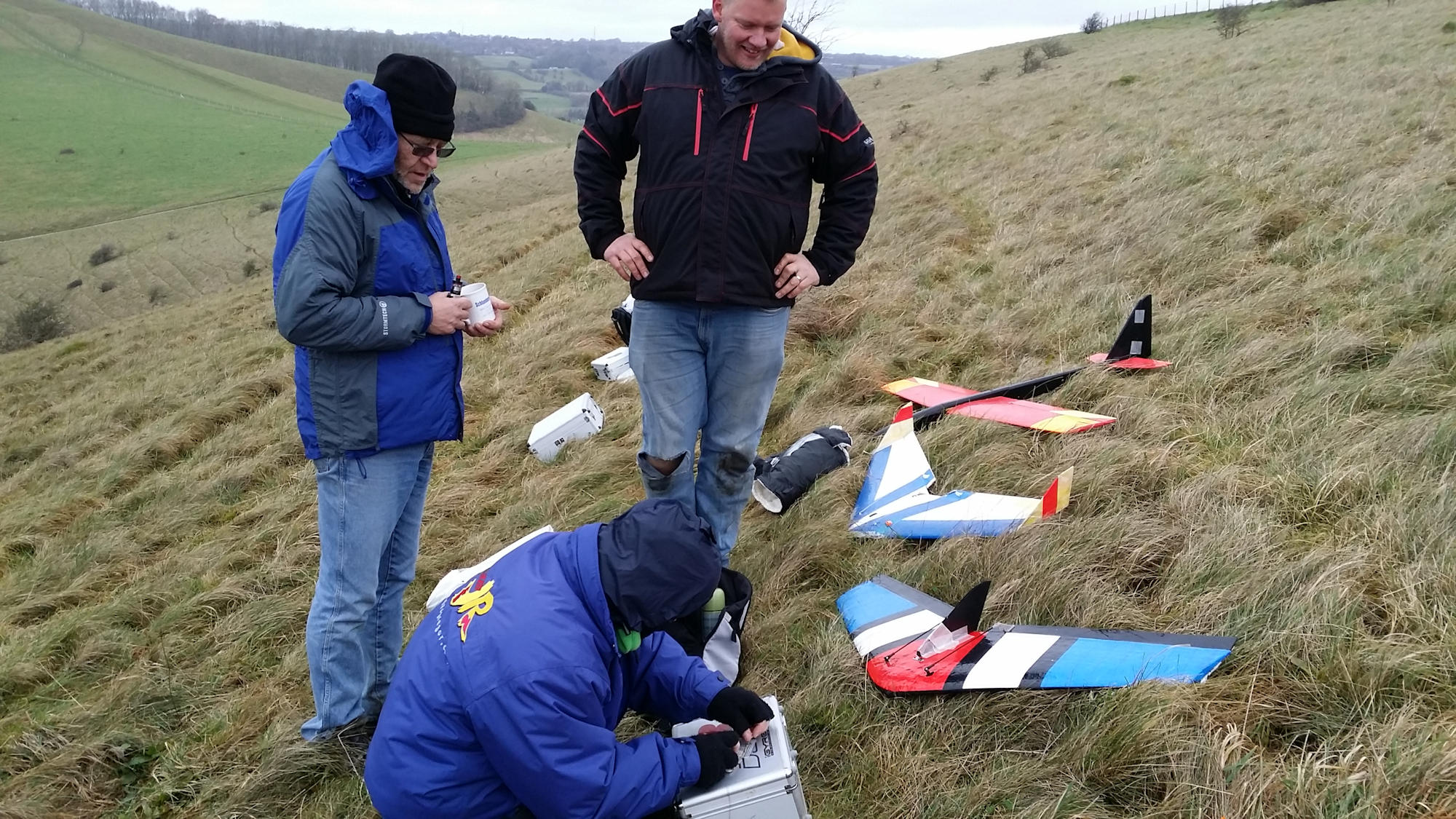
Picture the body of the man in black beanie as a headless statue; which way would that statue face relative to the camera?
to the viewer's right

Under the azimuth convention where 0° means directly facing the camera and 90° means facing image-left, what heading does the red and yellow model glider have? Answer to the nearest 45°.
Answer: approximately 45°

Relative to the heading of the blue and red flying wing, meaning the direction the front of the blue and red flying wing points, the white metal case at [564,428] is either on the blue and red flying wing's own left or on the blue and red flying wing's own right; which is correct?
on the blue and red flying wing's own right
